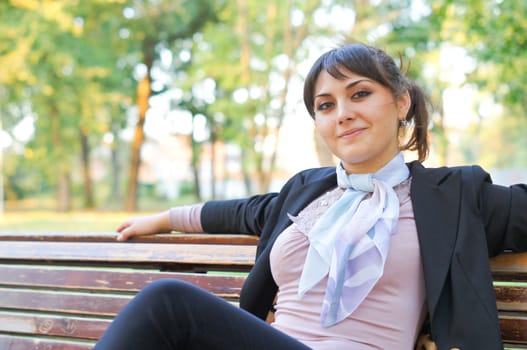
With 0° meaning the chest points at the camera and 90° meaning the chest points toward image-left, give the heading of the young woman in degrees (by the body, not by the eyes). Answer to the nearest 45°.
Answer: approximately 45°

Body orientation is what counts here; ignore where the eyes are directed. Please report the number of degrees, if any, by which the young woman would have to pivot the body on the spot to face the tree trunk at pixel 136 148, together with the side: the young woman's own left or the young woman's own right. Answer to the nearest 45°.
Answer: approximately 135° to the young woman's own right

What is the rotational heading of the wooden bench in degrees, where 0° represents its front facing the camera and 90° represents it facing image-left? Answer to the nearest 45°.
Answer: approximately 0°

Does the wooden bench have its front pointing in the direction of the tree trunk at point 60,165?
no

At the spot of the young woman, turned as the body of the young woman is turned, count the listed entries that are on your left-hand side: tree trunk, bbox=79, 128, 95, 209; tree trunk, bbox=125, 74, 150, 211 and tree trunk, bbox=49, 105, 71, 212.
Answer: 0

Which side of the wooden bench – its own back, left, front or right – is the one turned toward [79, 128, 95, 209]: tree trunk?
back

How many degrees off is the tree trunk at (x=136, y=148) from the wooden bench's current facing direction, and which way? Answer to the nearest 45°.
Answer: approximately 180°
